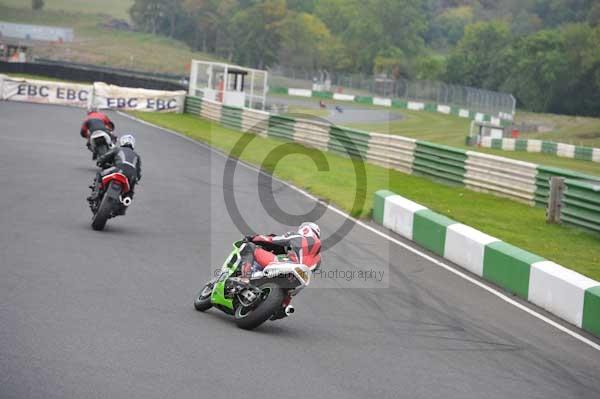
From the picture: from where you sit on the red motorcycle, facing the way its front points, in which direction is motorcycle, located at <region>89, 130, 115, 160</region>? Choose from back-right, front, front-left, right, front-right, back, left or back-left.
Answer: front

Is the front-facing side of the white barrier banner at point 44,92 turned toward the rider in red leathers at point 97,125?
yes

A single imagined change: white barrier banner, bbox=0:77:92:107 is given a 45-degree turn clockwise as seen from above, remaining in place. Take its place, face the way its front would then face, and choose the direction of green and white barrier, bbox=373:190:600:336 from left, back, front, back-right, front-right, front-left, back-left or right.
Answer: front-left

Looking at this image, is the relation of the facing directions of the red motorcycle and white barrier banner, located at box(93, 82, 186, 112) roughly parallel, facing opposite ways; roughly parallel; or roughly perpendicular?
roughly parallel, facing opposite ways

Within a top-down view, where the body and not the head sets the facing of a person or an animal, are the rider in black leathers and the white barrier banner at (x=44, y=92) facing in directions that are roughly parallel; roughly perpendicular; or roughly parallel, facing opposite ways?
roughly parallel, facing opposite ways

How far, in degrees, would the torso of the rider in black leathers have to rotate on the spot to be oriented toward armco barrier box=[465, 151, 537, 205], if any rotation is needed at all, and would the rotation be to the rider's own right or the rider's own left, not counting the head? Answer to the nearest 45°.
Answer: approximately 45° to the rider's own right

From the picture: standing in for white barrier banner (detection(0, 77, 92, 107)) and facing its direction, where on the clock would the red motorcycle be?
The red motorcycle is roughly at 12 o'clock from the white barrier banner.

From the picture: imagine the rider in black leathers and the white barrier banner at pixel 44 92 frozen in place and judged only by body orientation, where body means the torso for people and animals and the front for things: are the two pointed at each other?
yes

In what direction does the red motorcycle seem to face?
away from the camera

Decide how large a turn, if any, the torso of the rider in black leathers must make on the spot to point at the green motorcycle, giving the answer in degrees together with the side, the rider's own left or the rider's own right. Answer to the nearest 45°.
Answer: approximately 180°

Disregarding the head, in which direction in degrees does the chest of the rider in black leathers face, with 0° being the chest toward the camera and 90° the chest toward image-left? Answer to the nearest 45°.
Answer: approximately 180°

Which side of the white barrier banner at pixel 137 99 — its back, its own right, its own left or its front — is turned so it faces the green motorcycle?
front

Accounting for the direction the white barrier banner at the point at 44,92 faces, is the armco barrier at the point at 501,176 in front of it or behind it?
in front

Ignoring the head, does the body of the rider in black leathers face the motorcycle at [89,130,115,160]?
yes

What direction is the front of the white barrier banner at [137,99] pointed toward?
toward the camera

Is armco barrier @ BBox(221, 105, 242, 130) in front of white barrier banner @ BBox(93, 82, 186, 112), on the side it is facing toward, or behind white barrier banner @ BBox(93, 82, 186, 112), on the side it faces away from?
in front

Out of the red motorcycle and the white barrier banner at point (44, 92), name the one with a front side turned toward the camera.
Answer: the white barrier banner
